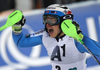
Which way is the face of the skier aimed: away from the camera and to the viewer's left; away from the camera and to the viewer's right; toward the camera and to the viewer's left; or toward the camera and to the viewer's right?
toward the camera and to the viewer's left

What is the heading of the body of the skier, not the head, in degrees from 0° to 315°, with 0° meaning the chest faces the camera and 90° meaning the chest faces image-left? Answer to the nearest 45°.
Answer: approximately 45°
